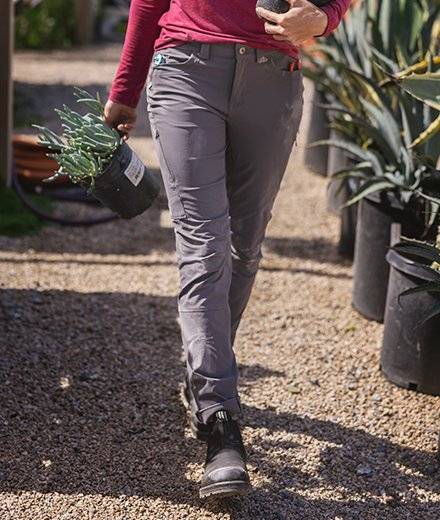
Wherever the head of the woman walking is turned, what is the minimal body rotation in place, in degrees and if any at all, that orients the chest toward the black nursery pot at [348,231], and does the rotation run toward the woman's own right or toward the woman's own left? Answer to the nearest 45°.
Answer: approximately 180°

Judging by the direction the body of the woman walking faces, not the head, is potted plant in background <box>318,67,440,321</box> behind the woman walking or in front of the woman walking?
behind

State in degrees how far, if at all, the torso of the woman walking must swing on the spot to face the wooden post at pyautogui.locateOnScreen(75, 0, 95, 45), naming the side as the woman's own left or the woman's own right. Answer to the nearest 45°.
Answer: approximately 180°

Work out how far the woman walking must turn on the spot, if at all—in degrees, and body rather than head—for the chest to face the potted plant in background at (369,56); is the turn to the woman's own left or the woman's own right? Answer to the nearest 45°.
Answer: approximately 180°

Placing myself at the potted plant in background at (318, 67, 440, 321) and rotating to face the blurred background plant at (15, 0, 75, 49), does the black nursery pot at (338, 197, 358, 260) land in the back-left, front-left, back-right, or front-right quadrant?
front-right

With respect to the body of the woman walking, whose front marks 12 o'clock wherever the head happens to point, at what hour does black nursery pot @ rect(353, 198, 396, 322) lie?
The black nursery pot is roughly at 7 o'clock from the woman walking.

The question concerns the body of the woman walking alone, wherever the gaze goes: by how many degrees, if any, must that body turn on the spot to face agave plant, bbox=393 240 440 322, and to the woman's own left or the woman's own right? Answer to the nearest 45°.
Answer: approximately 135° to the woman's own left

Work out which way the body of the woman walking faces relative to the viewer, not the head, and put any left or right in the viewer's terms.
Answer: facing the viewer

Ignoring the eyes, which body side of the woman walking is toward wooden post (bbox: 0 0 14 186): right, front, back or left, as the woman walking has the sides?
back
